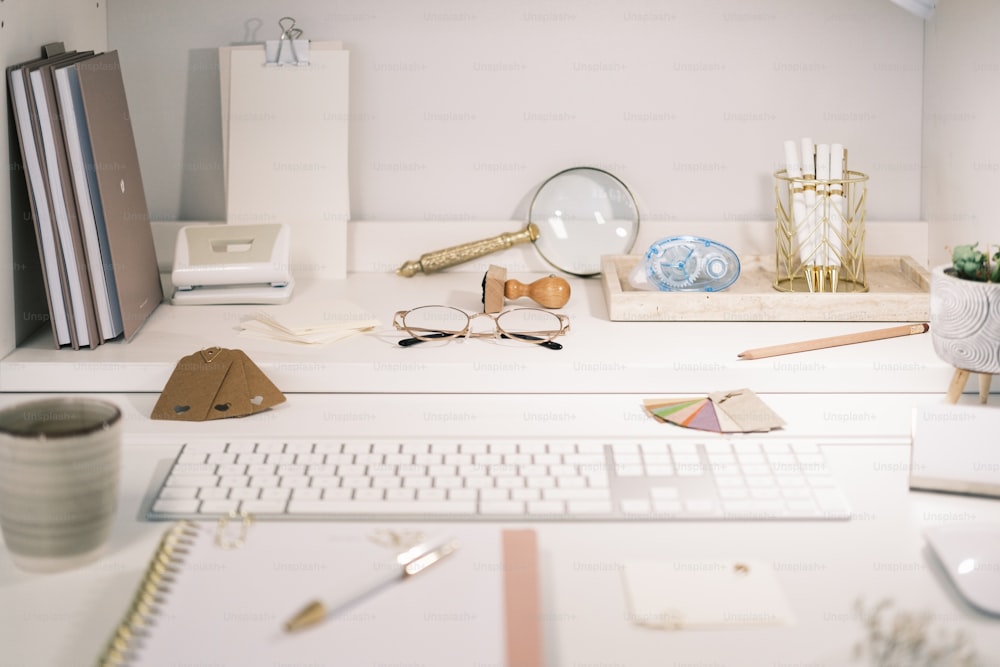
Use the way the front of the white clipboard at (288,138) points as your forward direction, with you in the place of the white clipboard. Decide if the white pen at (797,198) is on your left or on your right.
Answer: on your left

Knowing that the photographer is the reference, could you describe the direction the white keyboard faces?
facing the viewer

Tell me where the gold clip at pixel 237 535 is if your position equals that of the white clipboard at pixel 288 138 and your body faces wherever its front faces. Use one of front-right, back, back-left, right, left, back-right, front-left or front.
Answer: front

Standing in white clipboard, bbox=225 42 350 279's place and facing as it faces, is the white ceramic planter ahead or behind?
ahead

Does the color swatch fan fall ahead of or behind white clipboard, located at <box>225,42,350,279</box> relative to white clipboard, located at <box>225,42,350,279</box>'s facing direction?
ahead

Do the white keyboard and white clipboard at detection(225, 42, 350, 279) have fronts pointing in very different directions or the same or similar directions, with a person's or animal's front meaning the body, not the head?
same or similar directions
